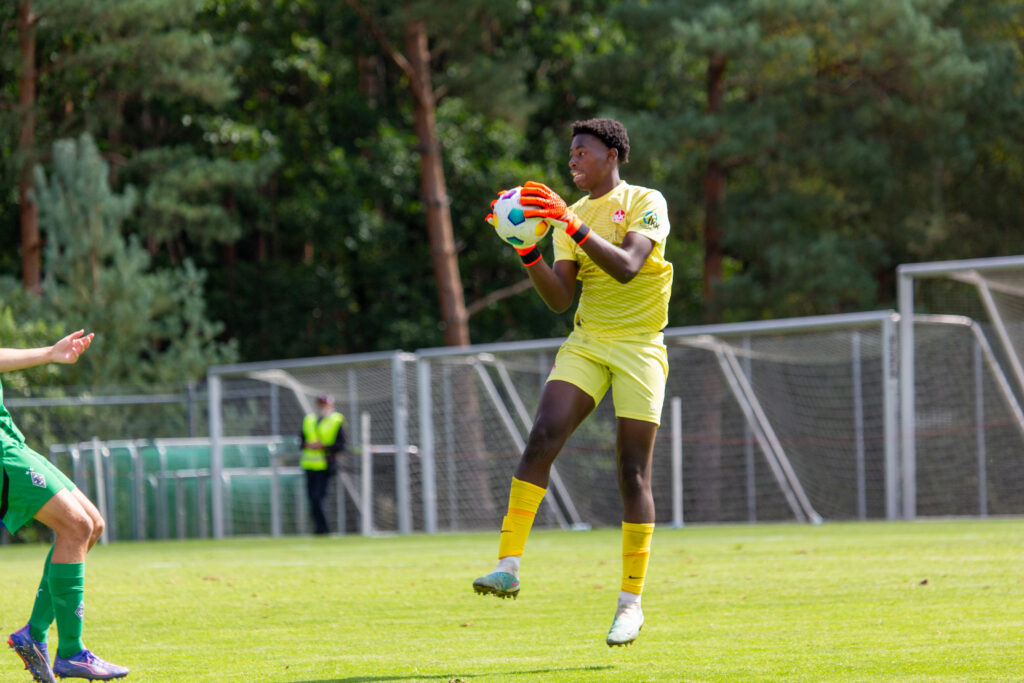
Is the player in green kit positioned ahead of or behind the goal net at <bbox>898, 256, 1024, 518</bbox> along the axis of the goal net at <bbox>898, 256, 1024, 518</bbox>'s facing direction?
ahead

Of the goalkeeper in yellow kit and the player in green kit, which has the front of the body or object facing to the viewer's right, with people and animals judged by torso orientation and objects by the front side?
the player in green kit

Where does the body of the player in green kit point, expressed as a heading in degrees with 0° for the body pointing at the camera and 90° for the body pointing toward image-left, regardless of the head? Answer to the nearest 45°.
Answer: approximately 270°

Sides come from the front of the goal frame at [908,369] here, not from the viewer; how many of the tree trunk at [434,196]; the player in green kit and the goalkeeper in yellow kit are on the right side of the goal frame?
1

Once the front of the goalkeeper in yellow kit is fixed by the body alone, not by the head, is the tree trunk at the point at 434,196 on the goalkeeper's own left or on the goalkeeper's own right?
on the goalkeeper's own right

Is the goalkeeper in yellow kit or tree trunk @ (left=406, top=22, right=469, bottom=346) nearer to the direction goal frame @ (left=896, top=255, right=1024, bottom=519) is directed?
the goalkeeper in yellow kit

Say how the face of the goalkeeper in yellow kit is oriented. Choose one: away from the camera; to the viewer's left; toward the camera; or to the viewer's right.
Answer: to the viewer's left

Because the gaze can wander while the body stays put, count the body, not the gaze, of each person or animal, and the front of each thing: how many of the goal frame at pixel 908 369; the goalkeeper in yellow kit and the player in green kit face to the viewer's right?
1

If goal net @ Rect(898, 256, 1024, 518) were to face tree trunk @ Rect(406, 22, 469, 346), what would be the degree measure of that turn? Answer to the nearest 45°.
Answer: approximately 90° to its right

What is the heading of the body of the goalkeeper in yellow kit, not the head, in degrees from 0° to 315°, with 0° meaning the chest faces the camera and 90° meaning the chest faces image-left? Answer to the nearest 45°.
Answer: approximately 45°

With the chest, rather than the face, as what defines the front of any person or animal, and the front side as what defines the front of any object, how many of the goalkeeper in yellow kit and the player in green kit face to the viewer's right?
1

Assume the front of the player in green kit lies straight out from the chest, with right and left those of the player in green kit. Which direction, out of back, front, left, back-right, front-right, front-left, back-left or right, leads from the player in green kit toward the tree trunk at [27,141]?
left

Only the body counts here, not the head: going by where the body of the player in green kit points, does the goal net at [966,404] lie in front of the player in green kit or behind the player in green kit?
in front

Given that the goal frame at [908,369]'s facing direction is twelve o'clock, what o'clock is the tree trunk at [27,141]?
The tree trunk is roughly at 4 o'clock from the goal frame.

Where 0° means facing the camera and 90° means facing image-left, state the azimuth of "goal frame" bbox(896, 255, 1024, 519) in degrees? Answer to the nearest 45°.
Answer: approximately 45°
